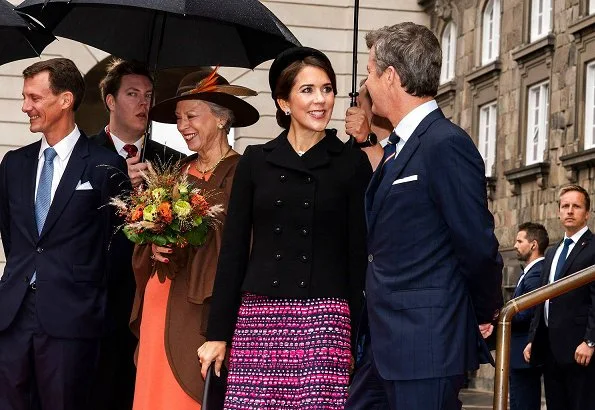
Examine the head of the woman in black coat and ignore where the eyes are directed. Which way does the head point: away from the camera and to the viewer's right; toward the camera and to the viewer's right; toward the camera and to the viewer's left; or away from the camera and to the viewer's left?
toward the camera and to the viewer's right

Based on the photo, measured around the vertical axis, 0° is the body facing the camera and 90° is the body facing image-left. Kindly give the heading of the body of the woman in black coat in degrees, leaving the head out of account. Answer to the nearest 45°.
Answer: approximately 0°

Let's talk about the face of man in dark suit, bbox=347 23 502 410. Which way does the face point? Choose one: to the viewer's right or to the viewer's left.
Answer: to the viewer's left

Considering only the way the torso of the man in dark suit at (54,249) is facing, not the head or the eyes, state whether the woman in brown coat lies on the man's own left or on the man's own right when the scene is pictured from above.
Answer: on the man's own left

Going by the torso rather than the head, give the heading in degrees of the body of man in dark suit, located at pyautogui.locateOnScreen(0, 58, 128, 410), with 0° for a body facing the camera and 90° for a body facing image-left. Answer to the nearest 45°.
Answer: approximately 45°
